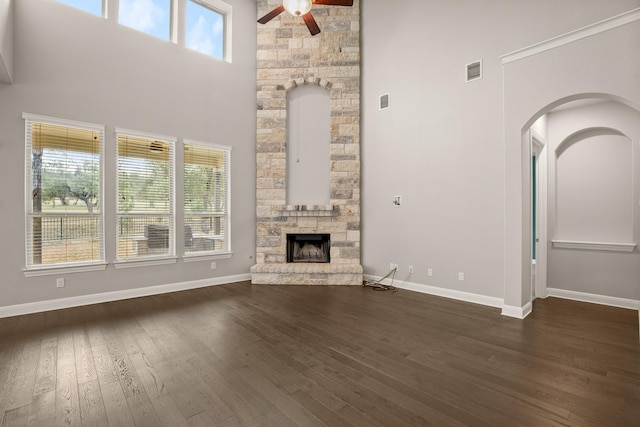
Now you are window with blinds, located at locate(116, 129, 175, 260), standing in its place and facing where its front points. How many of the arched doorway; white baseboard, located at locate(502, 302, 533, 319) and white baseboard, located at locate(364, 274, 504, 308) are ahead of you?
3

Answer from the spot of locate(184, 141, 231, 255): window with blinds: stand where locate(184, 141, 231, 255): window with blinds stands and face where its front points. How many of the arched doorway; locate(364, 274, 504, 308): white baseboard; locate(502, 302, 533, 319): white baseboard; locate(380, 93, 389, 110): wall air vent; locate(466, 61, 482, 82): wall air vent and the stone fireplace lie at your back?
0

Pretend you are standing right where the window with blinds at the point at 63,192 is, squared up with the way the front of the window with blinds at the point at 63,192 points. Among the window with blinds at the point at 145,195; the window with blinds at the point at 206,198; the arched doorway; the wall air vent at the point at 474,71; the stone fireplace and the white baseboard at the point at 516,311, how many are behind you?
0

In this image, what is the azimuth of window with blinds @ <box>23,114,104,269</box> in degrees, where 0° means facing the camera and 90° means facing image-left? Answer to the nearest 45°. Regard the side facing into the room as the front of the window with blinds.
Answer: approximately 315°

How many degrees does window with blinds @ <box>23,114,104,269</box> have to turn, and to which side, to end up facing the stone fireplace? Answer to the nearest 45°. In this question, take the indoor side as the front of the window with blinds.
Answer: approximately 45° to its left

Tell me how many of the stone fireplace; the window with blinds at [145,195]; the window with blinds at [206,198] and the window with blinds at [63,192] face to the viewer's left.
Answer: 0

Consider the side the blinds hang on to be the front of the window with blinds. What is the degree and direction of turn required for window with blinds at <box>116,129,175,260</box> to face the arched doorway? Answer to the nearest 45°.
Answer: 0° — it already faces it

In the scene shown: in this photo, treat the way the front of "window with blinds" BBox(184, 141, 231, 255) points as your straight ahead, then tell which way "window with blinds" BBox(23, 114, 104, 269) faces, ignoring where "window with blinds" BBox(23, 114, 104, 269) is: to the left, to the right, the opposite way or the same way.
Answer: the same way

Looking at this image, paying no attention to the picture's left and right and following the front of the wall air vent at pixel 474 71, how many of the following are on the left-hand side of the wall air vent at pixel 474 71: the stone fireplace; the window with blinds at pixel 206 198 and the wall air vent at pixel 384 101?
0

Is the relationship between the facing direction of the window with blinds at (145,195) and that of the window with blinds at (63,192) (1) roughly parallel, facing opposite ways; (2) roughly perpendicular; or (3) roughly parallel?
roughly parallel

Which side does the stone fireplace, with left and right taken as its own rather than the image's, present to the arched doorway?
left

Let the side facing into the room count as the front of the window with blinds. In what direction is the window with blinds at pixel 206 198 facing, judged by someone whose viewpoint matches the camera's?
facing the viewer and to the right of the viewer

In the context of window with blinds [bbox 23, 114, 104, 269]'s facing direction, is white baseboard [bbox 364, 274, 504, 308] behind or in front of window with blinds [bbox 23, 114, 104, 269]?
in front

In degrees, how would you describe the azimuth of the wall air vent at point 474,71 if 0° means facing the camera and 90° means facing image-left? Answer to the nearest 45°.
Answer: approximately 45°

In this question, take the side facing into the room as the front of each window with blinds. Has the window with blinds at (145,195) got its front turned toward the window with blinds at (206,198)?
no

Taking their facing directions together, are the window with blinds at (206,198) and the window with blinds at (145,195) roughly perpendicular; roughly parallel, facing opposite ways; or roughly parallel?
roughly parallel

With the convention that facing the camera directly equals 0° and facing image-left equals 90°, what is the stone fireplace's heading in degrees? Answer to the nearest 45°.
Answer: approximately 0°

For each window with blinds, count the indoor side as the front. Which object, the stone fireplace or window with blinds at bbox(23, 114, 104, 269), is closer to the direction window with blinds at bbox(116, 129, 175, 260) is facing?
the stone fireplace

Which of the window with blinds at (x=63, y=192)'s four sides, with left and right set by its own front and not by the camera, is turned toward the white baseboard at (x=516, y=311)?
front

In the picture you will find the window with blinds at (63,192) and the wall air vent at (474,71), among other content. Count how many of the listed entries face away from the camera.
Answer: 0

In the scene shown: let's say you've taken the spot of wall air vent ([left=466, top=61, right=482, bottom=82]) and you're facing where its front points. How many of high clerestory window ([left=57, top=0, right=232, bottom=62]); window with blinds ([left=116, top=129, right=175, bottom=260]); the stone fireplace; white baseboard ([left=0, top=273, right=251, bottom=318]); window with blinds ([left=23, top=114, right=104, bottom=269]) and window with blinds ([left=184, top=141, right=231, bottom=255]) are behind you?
0
